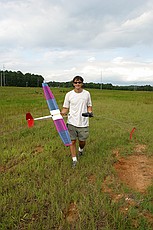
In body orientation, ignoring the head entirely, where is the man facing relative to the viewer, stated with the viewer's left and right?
facing the viewer
